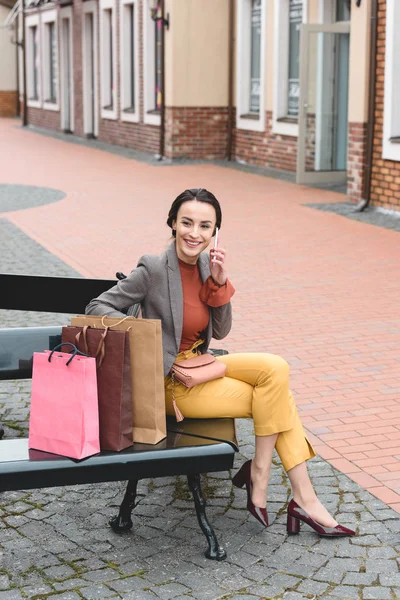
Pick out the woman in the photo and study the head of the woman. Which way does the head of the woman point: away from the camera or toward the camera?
toward the camera

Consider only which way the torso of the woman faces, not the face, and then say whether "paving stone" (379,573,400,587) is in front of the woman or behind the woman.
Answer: in front

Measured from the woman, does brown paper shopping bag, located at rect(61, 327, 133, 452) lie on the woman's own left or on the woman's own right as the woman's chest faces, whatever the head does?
on the woman's own right

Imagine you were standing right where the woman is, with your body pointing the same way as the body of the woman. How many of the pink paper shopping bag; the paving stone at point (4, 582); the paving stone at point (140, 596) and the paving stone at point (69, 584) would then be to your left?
0

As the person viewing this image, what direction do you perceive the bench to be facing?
facing the viewer and to the right of the viewer

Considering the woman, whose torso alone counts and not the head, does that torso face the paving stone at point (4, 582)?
no

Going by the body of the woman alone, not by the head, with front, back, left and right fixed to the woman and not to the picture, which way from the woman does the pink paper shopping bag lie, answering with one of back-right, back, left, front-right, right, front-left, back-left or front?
right

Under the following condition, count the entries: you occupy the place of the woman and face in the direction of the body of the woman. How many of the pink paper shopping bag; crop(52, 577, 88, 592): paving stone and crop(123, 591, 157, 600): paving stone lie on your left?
0
